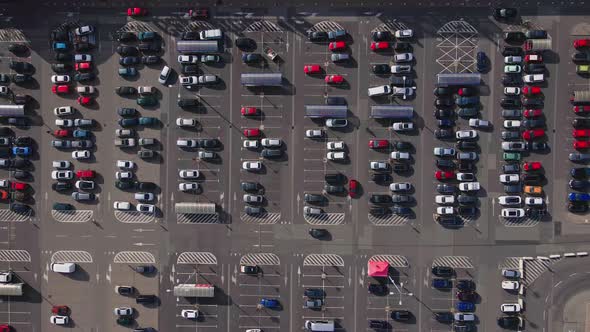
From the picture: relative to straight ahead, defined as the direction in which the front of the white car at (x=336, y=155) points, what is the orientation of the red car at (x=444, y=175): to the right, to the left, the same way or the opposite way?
the opposite way

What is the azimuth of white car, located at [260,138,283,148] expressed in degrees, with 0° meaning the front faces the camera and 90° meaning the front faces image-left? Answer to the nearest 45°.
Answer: approximately 90°

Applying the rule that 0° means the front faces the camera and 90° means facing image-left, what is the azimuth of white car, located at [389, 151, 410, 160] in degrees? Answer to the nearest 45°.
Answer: approximately 90°

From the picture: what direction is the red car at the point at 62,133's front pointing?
to the viewer's right

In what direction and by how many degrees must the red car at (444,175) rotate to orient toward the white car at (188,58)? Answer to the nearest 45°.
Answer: approximately 180°

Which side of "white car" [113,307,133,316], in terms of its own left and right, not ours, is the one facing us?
left

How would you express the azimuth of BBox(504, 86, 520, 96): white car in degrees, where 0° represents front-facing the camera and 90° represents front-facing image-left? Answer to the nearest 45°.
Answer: approximately 270°

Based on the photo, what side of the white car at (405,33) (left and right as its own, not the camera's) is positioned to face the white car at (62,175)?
front
